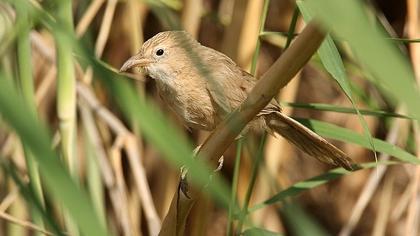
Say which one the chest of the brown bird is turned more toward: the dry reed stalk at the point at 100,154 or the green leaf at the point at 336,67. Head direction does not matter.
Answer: the dry reed stalk

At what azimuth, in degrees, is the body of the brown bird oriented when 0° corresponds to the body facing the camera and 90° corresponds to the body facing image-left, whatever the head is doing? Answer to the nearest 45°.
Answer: approximately 90°

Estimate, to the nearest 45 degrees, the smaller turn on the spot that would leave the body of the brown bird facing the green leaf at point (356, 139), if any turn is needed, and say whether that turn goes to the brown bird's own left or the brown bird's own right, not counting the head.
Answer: approximately 135° to the brown bird's own left

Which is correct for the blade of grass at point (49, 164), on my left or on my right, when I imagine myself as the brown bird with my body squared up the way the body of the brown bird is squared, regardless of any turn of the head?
on my left

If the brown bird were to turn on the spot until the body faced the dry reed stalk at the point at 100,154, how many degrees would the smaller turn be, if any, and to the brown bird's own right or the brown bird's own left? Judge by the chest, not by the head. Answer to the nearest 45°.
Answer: approximately 45° to the brown bird's own right
